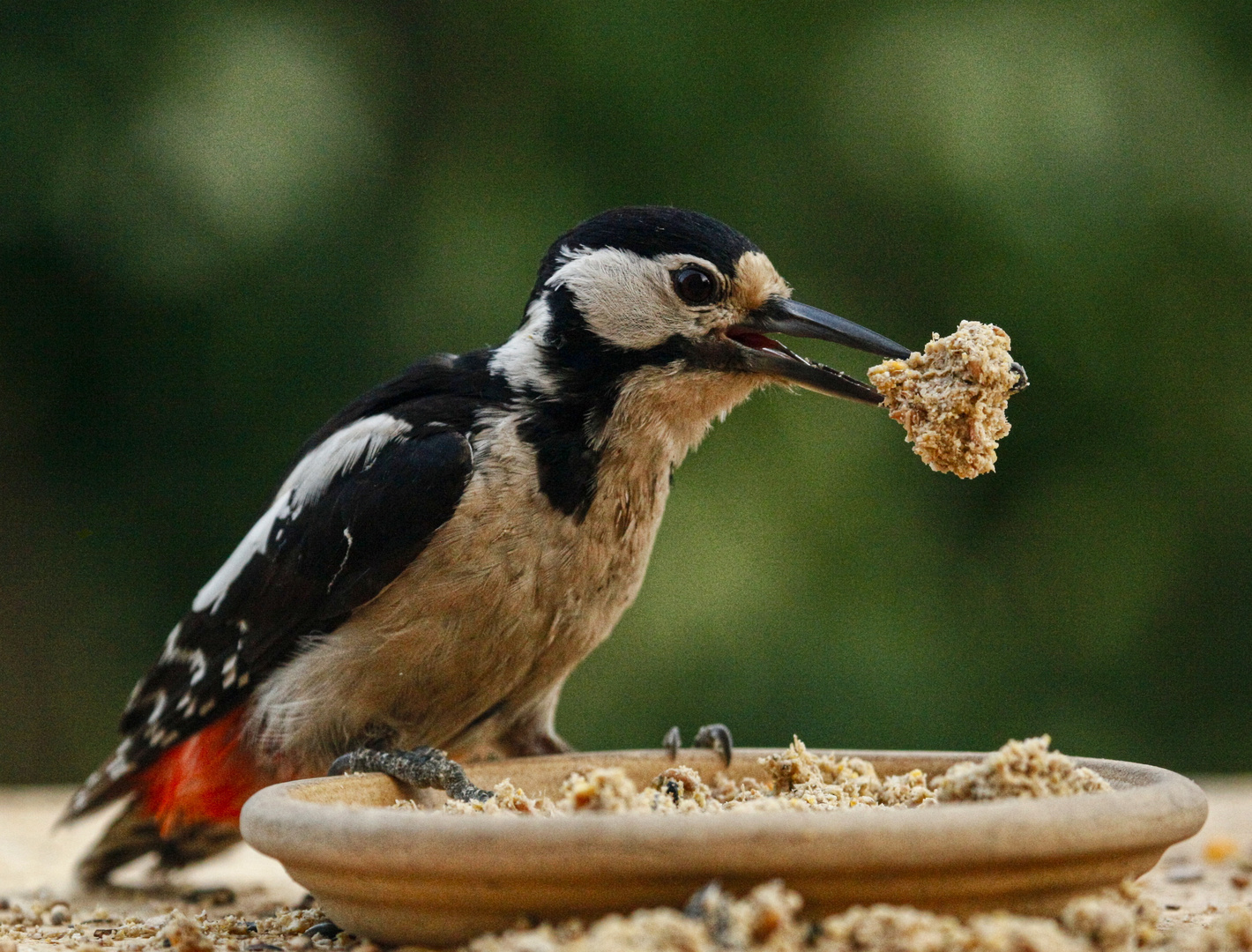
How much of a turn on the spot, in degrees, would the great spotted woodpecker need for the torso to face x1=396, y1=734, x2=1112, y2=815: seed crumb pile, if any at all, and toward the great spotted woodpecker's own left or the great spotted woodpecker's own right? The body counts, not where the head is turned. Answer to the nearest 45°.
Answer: approximately 45° to the great spotted woodpecker's own right

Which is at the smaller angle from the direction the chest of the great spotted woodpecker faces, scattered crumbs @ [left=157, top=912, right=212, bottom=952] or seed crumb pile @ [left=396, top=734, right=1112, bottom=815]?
the seed crumb pile

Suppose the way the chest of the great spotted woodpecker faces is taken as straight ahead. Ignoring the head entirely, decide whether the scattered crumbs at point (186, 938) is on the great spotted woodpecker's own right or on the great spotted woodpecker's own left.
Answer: on the great spotted woodpecker's own right

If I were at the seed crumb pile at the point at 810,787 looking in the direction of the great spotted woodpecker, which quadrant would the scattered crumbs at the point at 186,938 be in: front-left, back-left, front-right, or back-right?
front-left

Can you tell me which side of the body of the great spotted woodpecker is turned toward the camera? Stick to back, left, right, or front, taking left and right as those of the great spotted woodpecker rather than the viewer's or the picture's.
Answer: right
